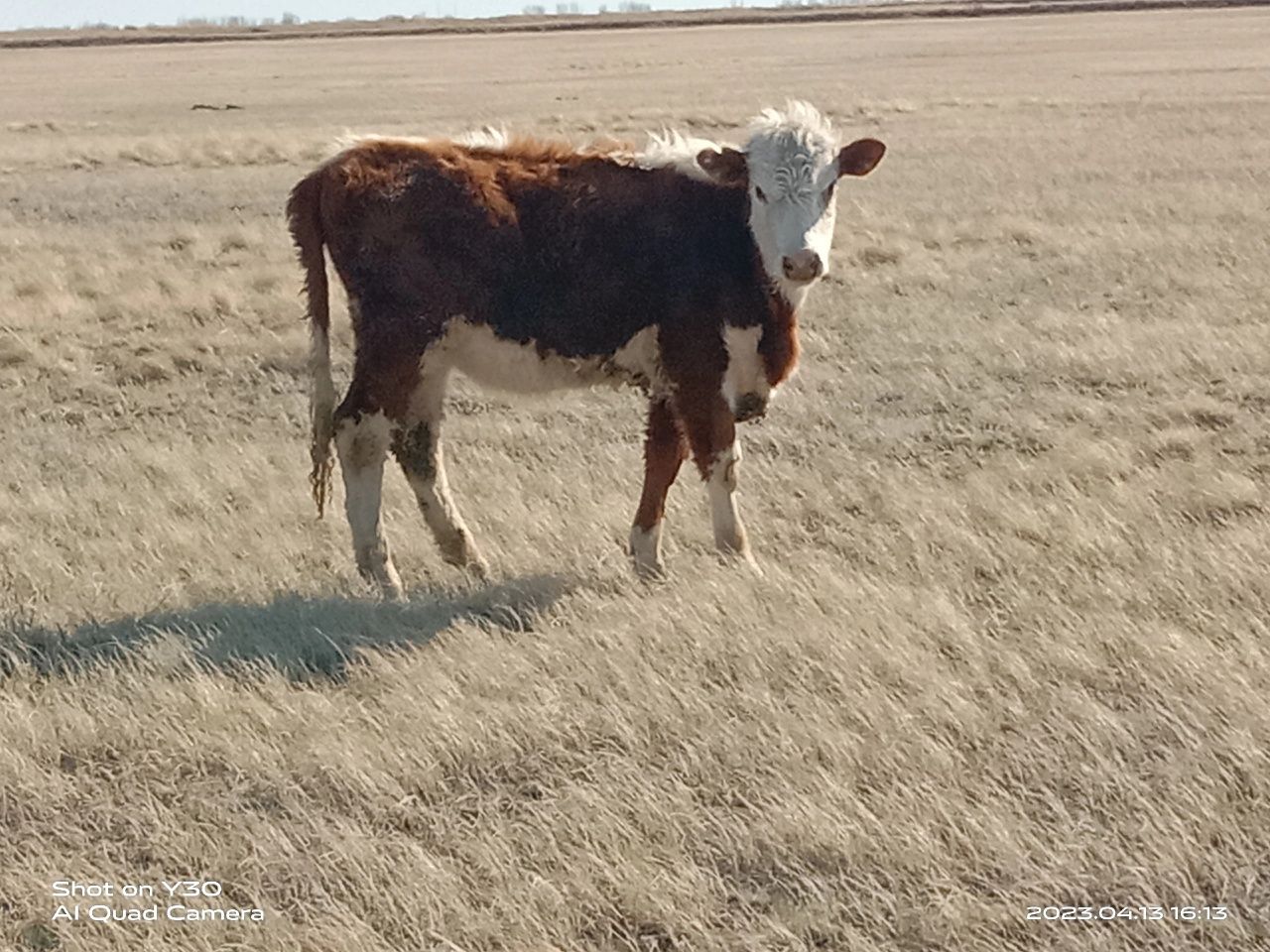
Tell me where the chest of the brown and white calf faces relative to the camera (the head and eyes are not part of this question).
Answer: to the viewer's right
